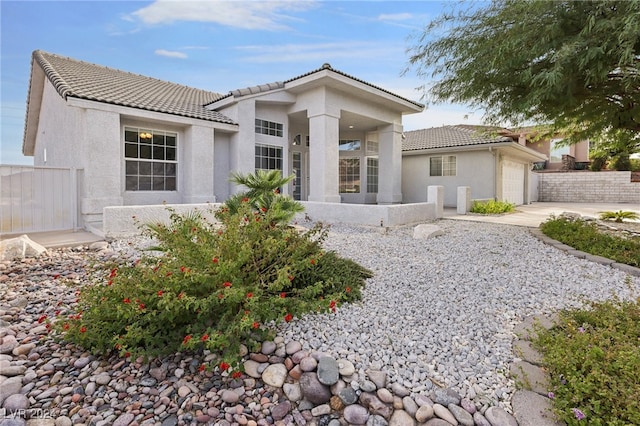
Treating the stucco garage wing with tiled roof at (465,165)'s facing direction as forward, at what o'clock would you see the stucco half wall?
The stucco half wall is roughly at 2 o'clock from the stucco garage wing with tiled roof.

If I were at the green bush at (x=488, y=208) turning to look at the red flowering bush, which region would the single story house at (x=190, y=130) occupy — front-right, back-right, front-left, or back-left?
front-right

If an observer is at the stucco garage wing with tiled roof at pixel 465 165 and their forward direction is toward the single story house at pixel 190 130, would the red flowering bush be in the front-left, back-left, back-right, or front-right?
front-left

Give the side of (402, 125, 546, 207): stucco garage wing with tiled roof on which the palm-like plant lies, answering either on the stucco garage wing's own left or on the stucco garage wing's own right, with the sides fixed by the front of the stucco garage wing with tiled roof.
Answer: on the stucco garage wing's own right

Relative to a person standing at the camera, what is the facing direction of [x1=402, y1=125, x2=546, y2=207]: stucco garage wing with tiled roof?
facing the viewer and to the right of the viewer

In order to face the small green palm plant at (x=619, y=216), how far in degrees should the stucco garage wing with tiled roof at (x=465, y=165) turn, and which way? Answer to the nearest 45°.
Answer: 0° — it already faces it

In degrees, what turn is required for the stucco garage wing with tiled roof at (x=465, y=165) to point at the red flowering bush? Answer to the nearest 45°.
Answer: approximately 45° to its right

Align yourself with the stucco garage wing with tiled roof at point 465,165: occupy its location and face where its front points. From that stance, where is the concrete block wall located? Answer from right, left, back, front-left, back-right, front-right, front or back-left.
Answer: left

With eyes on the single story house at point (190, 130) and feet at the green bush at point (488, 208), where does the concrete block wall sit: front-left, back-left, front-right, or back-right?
back-right

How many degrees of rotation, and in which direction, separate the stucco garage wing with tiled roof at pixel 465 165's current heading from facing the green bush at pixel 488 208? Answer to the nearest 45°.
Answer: approximately 45° to its right

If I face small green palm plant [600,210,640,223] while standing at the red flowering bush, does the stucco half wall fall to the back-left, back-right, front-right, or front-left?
front-left

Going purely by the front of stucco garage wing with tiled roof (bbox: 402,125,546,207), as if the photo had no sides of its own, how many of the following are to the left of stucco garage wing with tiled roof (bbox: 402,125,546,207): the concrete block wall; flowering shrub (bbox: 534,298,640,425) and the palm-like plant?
1

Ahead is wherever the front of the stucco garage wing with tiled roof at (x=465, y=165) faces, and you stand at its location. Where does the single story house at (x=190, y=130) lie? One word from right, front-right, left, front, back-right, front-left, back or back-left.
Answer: right
